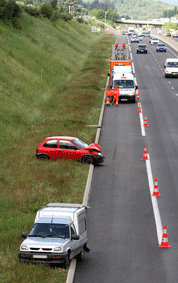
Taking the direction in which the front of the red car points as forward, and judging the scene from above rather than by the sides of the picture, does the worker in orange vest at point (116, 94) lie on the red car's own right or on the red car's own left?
on the red car's own left

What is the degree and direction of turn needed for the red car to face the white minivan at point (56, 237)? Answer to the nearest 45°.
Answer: approximately 90° to its right

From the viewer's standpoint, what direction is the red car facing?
to the viewer's right
